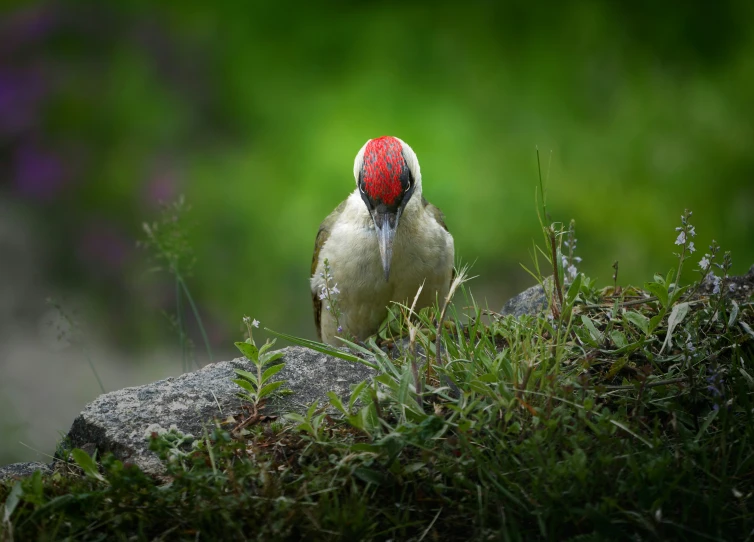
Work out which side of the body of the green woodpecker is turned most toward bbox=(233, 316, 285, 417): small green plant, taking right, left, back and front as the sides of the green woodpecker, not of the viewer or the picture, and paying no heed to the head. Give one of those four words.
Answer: front

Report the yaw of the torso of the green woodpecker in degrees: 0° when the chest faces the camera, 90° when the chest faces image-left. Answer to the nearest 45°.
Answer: approximately 0°
